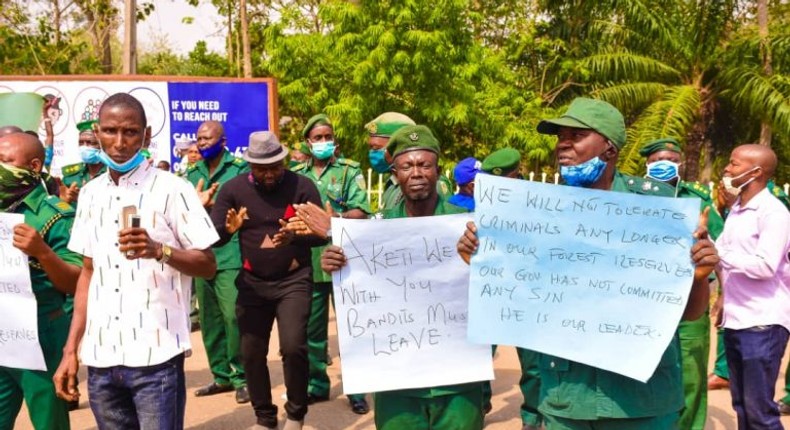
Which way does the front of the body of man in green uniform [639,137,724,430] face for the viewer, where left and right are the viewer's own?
facing the viewer and to the left of the viewer

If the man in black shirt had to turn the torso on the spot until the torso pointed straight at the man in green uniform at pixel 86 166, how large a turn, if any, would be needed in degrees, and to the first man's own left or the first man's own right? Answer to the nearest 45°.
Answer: approximately 135° to the first man's own right

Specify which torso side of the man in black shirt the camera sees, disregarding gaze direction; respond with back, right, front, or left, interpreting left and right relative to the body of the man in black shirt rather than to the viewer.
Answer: front

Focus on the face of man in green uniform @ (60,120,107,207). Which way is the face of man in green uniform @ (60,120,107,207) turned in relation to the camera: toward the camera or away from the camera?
toward the camera

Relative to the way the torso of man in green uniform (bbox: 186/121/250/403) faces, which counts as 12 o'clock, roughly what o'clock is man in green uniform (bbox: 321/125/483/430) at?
man in green uniform (bbox: 321/125/483/430) is roughly at 10 o'clock from man in green uniform (bbox: 186/121/250/403).

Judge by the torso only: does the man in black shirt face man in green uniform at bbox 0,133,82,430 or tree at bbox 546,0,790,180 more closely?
the man in green uniform

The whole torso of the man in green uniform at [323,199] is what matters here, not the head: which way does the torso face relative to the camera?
toward the camera

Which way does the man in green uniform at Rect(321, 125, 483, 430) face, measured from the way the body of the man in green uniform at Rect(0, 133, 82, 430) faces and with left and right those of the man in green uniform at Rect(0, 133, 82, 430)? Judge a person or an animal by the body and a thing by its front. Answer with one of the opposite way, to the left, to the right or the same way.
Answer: the same way

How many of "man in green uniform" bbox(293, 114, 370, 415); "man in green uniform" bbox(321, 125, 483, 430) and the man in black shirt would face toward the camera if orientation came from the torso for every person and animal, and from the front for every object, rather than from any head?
3

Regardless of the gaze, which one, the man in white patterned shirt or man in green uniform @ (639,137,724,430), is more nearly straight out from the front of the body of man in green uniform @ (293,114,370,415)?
the man in white patterned shirt

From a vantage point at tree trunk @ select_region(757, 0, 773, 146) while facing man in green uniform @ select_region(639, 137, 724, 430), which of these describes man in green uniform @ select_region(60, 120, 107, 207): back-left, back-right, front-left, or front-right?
front-right

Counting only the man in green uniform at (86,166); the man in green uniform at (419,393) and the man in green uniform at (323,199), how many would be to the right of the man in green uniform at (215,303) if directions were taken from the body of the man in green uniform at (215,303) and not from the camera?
1

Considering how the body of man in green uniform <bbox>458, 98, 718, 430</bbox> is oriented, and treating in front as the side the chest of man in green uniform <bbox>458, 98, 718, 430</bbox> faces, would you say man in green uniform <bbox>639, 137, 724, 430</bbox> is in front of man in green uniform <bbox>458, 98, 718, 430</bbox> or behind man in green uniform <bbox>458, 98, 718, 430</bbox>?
behind
